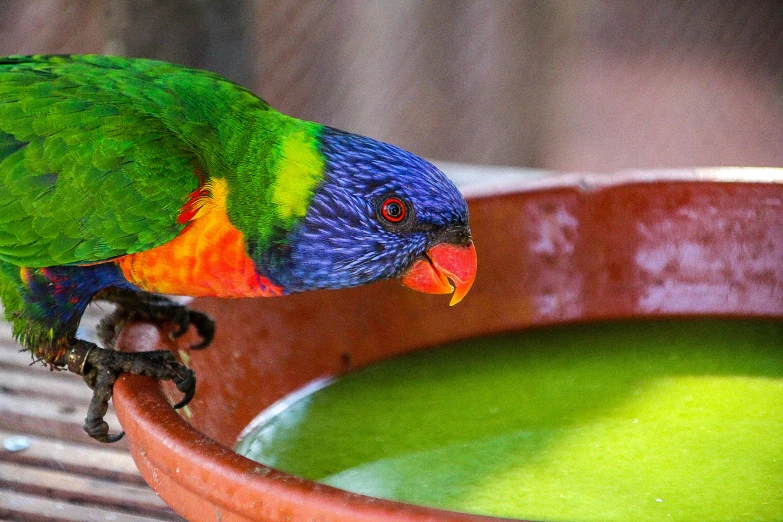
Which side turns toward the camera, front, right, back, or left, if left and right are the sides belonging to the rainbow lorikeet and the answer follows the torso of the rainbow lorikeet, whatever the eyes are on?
right
